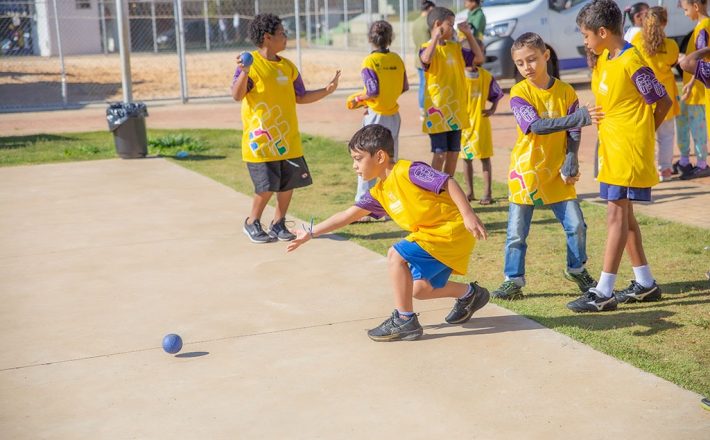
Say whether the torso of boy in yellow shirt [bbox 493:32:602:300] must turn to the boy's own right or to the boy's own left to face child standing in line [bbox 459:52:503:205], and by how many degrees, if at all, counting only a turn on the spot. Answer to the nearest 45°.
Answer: approximately 180°

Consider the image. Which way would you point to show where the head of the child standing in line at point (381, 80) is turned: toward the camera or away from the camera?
away from the camera

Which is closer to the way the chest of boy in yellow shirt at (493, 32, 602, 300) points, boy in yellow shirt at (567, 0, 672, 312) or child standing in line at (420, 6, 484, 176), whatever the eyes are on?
the boy in yellow shirt

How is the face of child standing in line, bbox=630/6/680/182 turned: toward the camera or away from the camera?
away from the camera

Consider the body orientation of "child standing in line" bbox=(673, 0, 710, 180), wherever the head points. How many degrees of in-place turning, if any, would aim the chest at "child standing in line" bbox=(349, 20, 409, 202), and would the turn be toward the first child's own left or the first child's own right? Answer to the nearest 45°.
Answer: approximately 45° to the first child's own left

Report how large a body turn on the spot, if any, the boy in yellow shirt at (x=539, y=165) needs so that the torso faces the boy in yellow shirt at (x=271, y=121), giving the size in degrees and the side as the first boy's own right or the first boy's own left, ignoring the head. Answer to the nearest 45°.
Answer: approximately 135° to the first boy's own right

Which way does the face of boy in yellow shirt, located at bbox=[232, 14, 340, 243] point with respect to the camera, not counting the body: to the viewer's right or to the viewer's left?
to the viewer's right

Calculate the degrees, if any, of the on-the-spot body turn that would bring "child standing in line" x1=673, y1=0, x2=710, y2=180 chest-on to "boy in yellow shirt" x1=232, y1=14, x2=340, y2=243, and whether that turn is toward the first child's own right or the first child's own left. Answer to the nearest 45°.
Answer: approximately 45° to the first child's own left

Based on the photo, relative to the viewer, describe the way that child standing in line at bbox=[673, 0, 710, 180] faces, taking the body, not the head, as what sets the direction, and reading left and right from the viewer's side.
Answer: facing to the left of the viewer

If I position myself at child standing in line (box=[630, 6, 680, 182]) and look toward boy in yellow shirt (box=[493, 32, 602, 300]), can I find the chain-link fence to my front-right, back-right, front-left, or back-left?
back-right

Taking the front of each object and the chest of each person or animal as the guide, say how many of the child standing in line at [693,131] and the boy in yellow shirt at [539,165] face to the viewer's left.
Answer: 1
